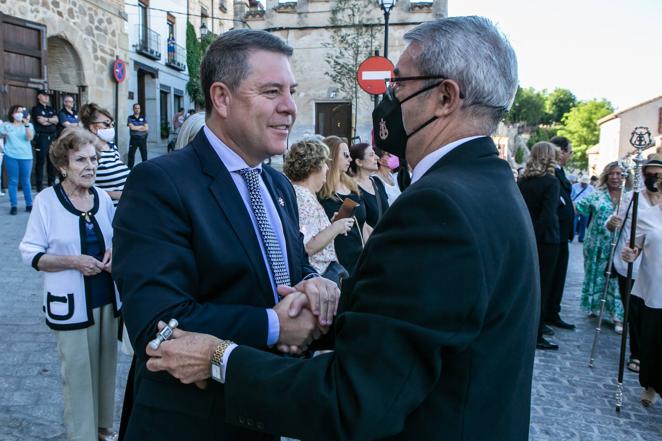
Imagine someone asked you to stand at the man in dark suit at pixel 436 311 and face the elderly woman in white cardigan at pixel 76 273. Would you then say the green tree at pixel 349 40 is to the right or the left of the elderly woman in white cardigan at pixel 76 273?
right

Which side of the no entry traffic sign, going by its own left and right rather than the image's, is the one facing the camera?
front

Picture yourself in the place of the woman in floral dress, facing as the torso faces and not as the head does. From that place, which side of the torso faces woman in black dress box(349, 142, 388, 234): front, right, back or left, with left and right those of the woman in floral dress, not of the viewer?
right

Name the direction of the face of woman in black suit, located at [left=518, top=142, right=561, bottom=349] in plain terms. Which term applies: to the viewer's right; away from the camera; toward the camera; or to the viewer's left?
away from the camera

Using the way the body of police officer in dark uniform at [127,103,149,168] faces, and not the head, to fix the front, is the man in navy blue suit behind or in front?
in front

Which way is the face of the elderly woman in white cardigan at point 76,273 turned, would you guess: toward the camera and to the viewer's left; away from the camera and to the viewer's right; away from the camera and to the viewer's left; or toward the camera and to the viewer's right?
toward the camera and to the viewer's right

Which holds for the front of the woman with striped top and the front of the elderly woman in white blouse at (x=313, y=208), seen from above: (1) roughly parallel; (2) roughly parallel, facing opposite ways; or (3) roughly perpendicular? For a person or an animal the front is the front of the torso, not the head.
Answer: roughly parallel

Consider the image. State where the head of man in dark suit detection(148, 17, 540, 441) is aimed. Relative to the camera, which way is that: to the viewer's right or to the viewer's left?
to the viewer's left

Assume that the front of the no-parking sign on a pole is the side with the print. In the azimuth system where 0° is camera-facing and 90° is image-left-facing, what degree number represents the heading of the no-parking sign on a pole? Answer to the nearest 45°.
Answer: approximately 315°

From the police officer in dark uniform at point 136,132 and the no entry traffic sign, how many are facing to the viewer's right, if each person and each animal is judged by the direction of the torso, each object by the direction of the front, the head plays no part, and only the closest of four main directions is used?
0

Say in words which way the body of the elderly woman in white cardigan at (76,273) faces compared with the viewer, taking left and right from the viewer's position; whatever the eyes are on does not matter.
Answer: facing the viewer and to the right of the viewer

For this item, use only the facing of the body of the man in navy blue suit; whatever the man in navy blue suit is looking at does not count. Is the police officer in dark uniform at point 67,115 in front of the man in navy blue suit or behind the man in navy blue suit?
behind

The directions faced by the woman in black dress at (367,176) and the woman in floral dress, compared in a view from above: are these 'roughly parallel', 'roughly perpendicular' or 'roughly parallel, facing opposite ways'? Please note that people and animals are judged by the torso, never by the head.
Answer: roughly perpendicular
